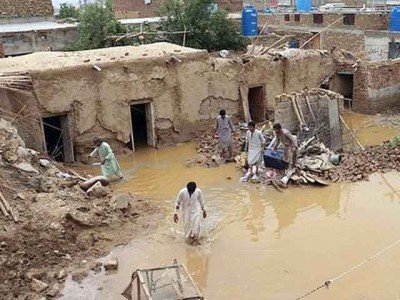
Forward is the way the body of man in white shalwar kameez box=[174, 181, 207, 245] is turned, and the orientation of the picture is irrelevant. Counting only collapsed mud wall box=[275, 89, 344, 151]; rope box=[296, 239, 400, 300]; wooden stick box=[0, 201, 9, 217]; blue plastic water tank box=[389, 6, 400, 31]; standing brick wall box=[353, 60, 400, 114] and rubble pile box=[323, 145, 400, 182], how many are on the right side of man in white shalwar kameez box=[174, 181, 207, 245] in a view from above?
1

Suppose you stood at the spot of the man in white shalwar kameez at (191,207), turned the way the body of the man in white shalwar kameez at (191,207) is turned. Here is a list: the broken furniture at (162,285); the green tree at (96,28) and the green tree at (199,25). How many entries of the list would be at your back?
2

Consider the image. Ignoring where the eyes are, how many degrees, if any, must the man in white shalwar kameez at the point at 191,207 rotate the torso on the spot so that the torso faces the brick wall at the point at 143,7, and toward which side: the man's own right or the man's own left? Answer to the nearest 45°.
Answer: approximately 180°

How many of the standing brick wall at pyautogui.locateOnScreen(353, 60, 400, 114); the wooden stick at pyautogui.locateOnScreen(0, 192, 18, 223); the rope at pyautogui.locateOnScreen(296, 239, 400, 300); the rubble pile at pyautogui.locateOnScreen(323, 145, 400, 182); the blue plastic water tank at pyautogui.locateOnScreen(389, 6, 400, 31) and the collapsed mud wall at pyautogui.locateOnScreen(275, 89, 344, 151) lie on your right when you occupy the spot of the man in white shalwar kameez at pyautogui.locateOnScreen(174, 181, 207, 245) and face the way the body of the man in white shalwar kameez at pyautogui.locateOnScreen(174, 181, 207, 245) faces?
1

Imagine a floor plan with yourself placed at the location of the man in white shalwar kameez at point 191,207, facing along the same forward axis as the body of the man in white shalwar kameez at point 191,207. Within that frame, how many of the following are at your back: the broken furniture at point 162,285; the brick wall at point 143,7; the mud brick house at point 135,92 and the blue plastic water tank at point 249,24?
3

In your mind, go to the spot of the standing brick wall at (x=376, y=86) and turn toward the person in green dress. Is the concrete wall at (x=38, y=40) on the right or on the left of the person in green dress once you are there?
right

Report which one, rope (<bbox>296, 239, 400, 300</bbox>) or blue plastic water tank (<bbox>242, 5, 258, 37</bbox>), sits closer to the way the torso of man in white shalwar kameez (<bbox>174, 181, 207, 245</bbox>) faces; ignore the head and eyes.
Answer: the rope

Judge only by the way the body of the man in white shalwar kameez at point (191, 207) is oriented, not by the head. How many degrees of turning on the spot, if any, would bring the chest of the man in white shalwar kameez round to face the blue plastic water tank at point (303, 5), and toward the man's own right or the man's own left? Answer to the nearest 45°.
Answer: approximately 180°

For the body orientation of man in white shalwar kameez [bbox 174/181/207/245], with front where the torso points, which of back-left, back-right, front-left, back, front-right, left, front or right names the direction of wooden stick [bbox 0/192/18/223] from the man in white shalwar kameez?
right

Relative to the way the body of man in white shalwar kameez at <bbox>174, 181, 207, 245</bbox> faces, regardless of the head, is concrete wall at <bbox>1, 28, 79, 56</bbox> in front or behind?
behind

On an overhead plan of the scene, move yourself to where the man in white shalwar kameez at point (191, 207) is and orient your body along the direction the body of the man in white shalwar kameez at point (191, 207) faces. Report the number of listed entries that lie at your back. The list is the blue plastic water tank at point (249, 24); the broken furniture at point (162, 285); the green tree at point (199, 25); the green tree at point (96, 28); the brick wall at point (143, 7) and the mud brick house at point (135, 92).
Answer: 5

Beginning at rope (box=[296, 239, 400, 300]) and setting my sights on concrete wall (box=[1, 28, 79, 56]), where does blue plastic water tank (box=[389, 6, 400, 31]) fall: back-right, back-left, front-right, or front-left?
front-right

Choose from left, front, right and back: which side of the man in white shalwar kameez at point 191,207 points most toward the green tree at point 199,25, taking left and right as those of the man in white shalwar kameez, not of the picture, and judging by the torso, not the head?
back

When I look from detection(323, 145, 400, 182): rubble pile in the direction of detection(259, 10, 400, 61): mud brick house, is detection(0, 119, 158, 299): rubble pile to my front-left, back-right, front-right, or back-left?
back-left

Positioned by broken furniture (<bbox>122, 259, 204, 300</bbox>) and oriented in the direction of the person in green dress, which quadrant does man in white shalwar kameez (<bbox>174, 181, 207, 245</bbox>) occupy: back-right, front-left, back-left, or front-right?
front-right

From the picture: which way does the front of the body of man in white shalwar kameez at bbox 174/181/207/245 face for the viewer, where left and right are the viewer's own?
facing the viewer

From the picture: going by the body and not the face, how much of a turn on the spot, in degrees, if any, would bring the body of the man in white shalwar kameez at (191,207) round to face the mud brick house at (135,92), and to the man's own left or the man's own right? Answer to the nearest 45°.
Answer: approximately 180°

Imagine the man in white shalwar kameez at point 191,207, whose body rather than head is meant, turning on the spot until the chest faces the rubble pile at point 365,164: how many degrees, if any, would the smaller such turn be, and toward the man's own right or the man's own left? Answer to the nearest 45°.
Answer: approximately 135° to the man's own left

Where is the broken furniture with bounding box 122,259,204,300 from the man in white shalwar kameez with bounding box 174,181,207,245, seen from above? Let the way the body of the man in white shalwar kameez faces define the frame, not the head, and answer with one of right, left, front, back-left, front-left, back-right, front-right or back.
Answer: front
